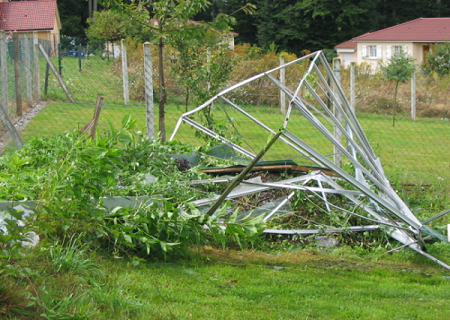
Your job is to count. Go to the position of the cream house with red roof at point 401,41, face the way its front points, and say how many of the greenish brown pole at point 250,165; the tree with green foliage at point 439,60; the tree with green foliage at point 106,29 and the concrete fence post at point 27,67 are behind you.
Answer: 0

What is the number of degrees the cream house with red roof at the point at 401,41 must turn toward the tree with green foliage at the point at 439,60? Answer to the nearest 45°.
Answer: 0° — it already faces it

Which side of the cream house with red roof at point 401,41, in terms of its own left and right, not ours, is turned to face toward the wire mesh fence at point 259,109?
front

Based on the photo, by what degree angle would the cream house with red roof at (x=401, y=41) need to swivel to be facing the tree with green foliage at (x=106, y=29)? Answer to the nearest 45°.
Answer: approximately 45° to its right

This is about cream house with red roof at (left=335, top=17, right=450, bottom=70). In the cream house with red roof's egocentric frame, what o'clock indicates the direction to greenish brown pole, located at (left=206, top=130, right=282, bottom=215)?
The greenish brown pole is roughly at 12 o'clock from the cream house with red roof.

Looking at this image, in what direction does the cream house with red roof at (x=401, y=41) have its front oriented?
toward the camera

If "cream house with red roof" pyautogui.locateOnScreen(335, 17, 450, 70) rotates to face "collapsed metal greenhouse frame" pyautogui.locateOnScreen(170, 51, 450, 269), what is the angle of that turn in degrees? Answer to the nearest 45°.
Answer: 0° — it already faces it

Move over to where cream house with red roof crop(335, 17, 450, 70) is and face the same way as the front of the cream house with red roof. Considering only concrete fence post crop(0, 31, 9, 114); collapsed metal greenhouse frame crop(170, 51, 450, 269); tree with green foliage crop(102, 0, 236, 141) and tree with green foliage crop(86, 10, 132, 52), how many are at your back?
0

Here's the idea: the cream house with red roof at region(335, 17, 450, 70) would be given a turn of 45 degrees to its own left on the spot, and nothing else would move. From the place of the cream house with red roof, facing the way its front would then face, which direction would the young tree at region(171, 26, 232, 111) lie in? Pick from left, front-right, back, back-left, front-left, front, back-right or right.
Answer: front-right

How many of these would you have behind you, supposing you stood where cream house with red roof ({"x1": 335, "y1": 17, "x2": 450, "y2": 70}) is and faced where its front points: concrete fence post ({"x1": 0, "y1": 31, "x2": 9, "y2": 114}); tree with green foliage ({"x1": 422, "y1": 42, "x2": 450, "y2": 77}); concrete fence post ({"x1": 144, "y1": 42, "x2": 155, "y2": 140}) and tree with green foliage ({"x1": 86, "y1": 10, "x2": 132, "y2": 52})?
0

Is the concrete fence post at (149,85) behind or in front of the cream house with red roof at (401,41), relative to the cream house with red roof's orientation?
in front

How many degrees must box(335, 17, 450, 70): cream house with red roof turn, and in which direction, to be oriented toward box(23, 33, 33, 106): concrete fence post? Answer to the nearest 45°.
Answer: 0° — it already faces it

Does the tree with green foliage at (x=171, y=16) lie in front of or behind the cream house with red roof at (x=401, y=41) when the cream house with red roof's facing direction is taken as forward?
in front
